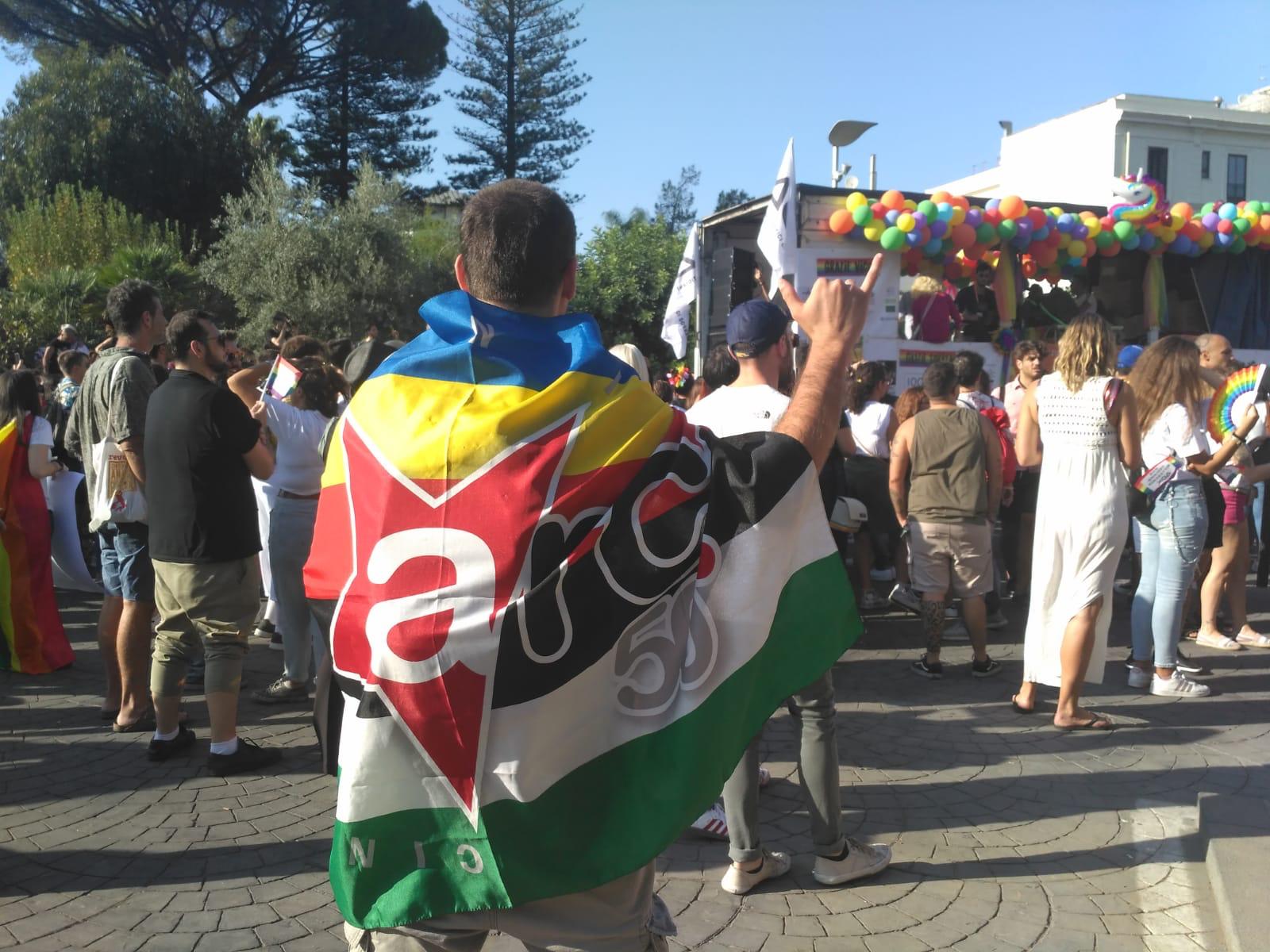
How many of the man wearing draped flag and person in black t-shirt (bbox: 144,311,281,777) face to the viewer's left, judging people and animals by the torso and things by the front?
0

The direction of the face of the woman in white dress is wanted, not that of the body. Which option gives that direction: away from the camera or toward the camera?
away from the camera

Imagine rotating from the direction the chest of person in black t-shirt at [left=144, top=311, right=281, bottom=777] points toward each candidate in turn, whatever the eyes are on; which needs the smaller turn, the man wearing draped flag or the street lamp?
the street lamp

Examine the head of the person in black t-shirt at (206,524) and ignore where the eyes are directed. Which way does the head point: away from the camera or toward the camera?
away from the camera

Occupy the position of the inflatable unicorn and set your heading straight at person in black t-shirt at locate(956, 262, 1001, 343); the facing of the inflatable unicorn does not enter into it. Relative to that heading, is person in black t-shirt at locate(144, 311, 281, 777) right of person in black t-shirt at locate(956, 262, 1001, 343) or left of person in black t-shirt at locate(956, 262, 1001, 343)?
left

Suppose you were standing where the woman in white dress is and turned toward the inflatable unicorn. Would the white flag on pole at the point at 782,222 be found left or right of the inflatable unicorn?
left

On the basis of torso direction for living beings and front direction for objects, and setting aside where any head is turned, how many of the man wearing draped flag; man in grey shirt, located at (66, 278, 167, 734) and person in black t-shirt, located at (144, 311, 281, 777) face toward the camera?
0

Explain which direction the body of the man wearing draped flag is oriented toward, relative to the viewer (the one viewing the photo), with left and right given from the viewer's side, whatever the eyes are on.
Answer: facing away from the viewer

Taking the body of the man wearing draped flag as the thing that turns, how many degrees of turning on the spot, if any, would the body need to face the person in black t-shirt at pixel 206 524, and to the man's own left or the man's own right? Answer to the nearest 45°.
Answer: approximately 45° to the man's own left

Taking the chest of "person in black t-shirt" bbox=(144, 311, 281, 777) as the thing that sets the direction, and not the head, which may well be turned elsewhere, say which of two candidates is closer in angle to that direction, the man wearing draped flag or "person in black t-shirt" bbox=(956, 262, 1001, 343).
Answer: the person in black t-shirt

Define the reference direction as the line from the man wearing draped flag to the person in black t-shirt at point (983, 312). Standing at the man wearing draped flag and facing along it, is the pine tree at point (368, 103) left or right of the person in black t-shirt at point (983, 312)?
left

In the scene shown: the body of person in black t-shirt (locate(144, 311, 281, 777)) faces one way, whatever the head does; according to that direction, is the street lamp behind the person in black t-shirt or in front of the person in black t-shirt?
in front

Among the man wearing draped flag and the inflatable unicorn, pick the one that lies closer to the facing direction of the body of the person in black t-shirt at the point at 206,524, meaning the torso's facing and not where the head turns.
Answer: the inflatable unicorn

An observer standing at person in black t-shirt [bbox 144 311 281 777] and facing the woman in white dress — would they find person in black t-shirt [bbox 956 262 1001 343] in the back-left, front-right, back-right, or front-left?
front-left

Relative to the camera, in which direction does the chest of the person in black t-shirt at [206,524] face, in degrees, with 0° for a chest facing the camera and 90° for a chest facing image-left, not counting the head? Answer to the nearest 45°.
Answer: approximately 225°

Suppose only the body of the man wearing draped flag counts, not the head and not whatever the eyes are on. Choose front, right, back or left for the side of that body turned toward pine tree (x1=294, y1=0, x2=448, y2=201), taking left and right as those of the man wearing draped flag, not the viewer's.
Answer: front

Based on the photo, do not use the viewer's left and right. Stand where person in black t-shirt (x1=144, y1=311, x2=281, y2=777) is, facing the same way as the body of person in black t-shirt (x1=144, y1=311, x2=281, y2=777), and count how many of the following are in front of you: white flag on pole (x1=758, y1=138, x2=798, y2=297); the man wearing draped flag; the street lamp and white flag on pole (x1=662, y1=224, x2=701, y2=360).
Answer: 3

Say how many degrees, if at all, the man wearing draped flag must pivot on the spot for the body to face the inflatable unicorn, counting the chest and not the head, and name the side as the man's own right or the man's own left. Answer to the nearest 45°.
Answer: approximately 45° to the man's own right
